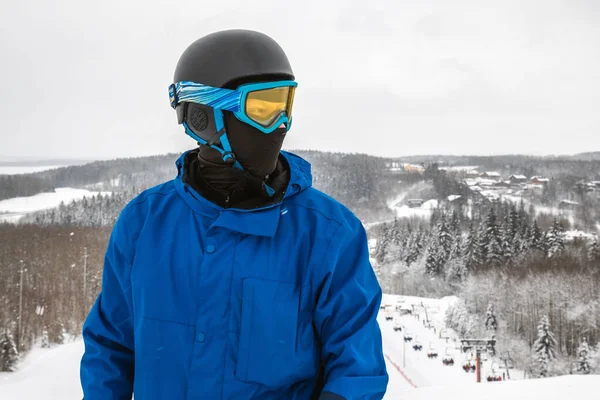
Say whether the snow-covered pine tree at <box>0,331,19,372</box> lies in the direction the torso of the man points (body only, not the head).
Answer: no

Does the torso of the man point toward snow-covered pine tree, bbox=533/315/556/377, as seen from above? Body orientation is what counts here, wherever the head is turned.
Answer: no

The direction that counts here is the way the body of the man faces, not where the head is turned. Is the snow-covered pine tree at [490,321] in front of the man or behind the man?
behind

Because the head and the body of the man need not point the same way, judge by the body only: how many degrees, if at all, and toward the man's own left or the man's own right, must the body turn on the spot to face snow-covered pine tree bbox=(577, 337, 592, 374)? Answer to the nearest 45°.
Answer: approximately 135° to the man's own left

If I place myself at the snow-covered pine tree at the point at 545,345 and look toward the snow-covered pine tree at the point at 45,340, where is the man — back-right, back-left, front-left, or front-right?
front-left

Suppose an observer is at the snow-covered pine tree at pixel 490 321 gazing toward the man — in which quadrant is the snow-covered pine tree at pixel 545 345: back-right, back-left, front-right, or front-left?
front-left

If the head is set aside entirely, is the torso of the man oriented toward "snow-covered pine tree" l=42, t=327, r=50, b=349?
no

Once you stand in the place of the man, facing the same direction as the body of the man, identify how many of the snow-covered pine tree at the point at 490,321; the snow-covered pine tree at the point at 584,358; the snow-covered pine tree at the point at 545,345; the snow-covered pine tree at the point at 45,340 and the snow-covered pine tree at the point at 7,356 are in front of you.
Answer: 0

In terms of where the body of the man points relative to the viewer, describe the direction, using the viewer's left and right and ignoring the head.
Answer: facing the viewer

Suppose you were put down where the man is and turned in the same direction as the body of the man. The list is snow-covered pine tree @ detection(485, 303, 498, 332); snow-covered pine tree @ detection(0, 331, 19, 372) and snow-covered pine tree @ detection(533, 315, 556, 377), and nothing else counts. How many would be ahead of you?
0

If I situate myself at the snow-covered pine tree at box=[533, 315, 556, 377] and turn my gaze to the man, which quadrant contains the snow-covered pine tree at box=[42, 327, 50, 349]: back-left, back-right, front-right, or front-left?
front-right
